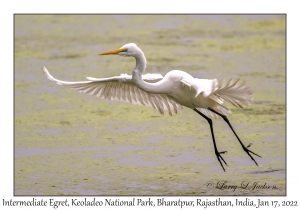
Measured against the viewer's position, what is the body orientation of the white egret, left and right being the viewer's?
facing the viewer and to the left of the viewer
